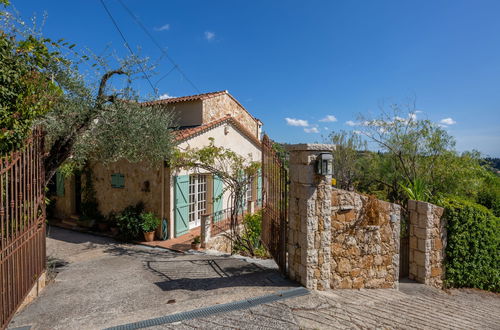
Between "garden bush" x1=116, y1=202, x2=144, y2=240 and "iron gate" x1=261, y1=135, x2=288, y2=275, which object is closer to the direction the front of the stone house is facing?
the iron gate

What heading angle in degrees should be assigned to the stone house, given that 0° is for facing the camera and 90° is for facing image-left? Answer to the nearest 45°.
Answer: approximately 315°

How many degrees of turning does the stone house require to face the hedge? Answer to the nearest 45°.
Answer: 0° — it already faces it
